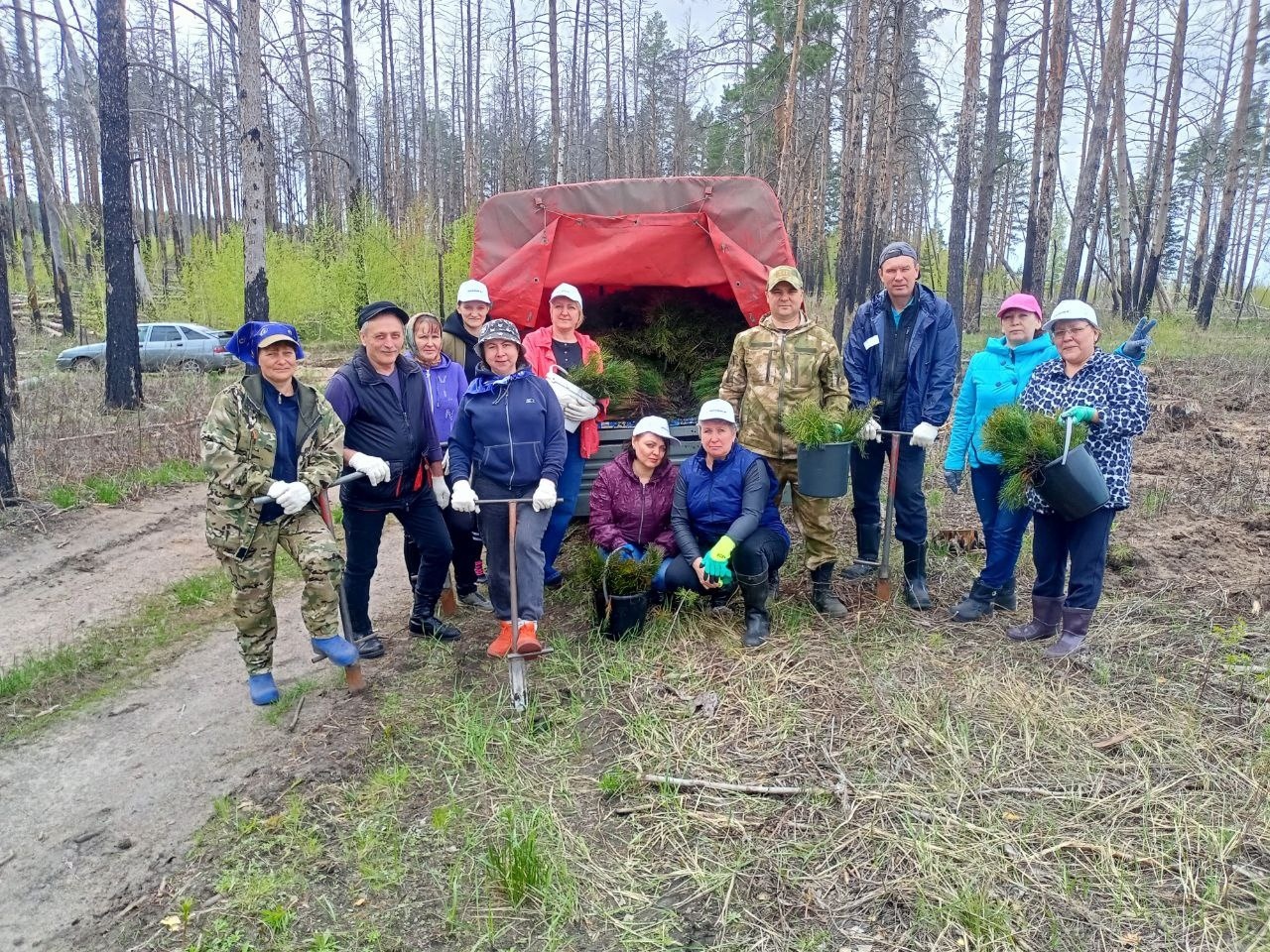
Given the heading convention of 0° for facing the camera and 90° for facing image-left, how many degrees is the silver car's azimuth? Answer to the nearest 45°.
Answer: approximately 90°

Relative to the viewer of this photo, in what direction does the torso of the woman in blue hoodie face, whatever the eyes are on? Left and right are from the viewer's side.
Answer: facing the viewer

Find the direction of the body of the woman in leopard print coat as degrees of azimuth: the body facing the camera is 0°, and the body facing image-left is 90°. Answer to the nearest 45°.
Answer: approximately 45°

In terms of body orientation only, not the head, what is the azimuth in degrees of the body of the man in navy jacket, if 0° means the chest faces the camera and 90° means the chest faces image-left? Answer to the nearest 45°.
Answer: approximately 0°

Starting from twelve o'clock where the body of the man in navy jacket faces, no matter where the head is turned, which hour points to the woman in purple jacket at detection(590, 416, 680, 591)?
The woman in purple jacket is roughly at 2 o'clock from the man in navy jacket.

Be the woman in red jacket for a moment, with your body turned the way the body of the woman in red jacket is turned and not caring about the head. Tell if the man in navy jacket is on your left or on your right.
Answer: on your left

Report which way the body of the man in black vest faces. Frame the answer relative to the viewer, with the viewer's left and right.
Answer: facing the viewer and to the right of the viewer
